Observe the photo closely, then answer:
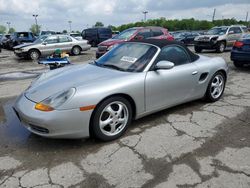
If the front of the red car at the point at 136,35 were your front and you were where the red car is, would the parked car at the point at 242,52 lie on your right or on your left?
on your left

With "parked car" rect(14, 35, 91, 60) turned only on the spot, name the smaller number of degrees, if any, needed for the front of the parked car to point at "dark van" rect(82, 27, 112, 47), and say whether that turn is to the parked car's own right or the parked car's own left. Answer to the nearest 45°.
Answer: approximately 180°

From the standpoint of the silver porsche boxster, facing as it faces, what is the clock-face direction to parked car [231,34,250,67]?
The parked car is roughly at 6 o'clock from the silver porsche boxster.

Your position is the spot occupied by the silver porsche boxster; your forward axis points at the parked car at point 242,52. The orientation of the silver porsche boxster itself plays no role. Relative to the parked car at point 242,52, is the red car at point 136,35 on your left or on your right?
left

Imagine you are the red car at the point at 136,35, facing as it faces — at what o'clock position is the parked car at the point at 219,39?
The parked car is roughly at 7 o'clock from the red car.

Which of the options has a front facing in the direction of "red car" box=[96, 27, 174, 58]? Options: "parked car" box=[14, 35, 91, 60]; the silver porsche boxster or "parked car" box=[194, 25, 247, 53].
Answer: "parked car" box=[194, 25, 247, 53]

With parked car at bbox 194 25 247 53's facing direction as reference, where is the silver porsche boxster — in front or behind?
in front

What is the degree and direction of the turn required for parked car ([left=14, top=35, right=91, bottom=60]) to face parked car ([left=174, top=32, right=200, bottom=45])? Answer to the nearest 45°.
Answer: approximately 180°

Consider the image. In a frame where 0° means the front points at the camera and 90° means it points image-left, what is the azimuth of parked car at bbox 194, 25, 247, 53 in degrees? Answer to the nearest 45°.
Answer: approximately 45°

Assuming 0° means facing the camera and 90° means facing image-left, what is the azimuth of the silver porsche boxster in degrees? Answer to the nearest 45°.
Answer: approximately 45°

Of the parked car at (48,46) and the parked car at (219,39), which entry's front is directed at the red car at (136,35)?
the parked car at (219,39)
